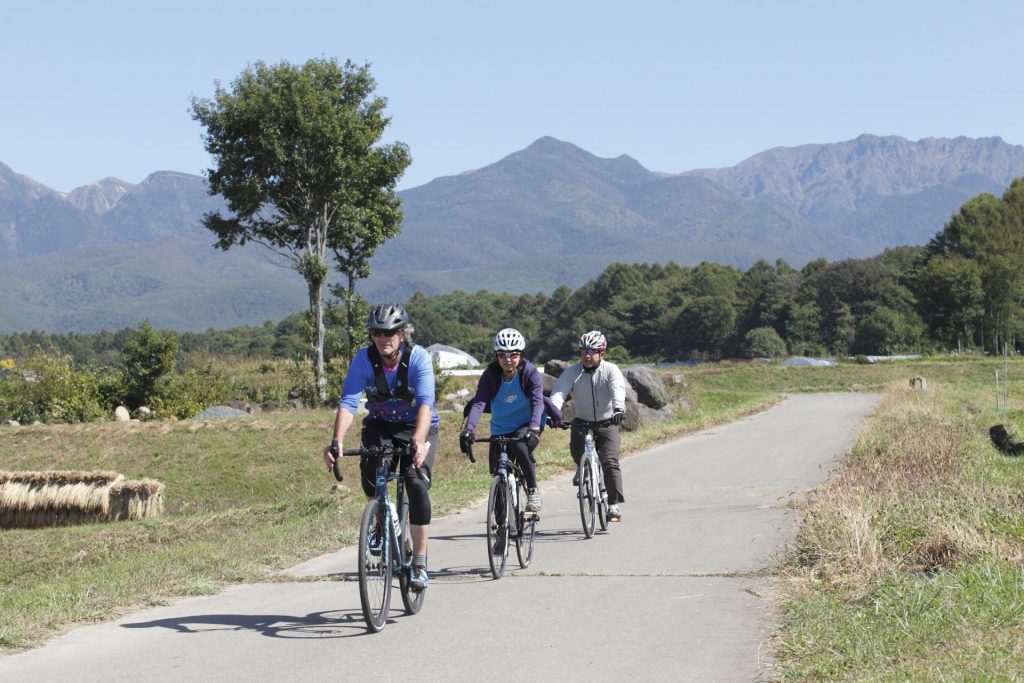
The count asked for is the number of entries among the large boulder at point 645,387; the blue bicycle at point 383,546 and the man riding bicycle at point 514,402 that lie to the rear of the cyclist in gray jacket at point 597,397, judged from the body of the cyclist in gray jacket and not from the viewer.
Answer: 1

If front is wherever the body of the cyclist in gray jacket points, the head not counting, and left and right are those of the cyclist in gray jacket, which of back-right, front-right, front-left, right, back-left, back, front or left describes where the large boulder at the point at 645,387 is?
back

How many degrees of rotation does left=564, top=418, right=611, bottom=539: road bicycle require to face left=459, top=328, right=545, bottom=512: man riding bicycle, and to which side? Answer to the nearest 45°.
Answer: approximately 45° to its right

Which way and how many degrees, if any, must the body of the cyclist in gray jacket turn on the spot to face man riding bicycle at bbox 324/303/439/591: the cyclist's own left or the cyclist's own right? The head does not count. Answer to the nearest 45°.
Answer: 0° — they already face them

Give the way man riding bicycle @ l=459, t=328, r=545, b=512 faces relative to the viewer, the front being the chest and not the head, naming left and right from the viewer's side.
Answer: facing the viewer and to the left of the viewer

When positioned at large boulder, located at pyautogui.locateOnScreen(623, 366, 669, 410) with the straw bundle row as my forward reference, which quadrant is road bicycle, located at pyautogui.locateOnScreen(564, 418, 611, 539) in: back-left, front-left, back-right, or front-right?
front-left

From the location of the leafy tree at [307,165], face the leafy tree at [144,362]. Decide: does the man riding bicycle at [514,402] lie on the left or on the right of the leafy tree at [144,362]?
left

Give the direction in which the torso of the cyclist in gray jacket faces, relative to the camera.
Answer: toward the camera

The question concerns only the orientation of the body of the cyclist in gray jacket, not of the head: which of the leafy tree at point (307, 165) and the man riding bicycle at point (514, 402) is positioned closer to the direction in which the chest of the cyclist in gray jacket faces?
the man riding bicycle

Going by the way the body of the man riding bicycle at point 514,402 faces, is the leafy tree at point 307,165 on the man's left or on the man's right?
on the man's right

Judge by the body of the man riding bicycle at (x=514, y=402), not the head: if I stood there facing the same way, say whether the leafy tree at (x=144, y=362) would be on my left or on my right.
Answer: on my right

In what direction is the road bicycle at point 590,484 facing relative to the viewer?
toward the camera

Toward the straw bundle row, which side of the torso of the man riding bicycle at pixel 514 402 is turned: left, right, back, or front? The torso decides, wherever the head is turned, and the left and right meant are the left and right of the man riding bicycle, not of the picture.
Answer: right
